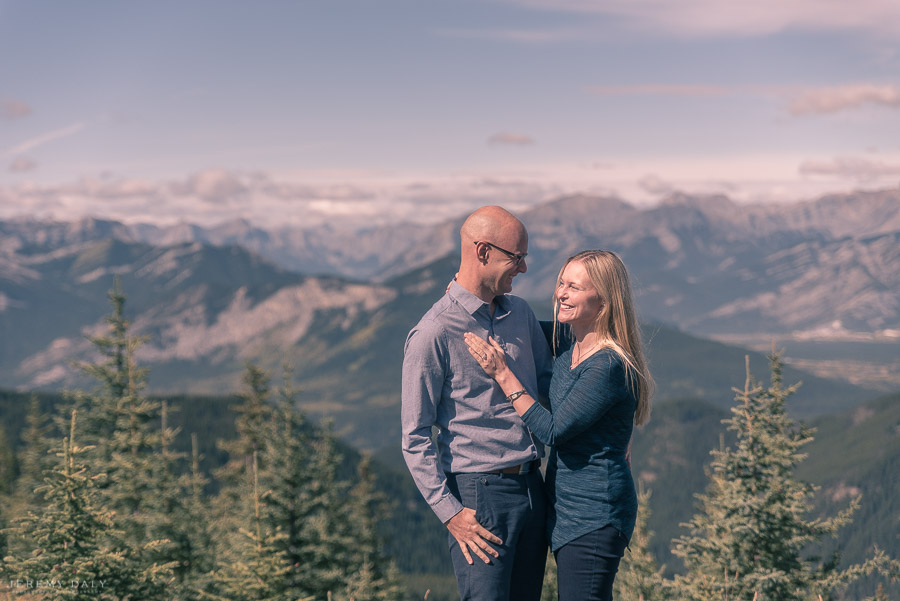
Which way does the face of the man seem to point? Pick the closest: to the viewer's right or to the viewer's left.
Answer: to the viewer's right

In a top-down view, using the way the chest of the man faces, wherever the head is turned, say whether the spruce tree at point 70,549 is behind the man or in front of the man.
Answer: behind

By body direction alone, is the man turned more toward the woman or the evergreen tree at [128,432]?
the woman

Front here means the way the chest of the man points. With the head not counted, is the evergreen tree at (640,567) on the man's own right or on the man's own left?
on the man's own left

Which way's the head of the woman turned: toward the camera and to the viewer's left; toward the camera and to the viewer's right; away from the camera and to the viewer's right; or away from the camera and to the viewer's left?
toward the camera and to the viewer's left

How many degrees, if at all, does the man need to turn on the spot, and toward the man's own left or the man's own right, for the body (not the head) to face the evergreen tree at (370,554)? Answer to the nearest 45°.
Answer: approximately 135° to the man's own left

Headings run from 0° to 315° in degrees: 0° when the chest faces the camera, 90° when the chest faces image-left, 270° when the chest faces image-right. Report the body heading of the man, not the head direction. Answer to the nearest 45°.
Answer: approximately 315°

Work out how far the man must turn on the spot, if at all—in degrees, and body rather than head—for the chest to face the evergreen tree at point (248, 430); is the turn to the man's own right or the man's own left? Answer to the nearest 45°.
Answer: approximately 135° to the man's own left
